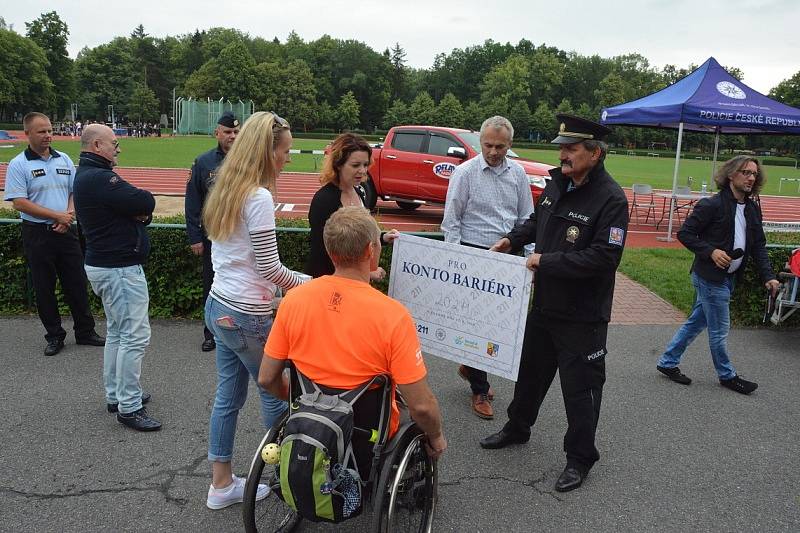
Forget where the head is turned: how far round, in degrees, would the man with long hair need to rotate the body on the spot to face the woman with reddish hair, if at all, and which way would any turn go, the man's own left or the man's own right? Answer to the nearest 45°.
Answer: approximately 90° to the man's own right

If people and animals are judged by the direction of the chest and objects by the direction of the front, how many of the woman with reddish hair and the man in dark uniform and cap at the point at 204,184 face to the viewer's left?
0

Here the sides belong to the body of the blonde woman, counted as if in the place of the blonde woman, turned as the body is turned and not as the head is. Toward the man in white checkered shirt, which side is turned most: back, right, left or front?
front

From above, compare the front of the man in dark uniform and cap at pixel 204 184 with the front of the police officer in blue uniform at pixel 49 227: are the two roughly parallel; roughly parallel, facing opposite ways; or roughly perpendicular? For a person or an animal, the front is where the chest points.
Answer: roughly parallel

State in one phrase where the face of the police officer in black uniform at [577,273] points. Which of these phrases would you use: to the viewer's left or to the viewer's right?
to the viewer's left

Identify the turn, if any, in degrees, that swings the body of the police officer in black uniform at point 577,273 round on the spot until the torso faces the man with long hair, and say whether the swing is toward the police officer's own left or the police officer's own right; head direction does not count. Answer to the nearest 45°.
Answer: approximately 180°

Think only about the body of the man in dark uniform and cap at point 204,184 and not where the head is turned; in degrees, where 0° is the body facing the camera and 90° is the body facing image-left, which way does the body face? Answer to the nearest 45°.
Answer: approximately 315°

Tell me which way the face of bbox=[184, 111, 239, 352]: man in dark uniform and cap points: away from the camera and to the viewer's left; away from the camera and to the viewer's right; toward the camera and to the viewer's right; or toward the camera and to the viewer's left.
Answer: toward the camera and to the viewer's right

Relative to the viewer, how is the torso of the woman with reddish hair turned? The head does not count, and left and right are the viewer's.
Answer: facing the viewer and to the right of the viewer

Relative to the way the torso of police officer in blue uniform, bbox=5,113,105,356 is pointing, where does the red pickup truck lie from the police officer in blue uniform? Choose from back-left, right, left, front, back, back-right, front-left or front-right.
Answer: left

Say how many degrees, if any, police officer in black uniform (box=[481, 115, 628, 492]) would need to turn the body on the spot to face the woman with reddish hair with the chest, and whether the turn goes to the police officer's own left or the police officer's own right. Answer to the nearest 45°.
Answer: approximately 45° to the police officer's own right

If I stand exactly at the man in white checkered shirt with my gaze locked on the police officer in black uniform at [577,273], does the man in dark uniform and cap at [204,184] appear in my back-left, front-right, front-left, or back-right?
back-right

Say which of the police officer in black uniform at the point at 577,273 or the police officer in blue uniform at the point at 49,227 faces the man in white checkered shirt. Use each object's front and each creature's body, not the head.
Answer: the police officer in blue uniform

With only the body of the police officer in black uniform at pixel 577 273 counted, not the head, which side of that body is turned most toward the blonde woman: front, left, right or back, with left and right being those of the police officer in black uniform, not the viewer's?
front

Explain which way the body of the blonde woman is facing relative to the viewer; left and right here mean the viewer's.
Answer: facing away from the viewer and to the right of the viewer
